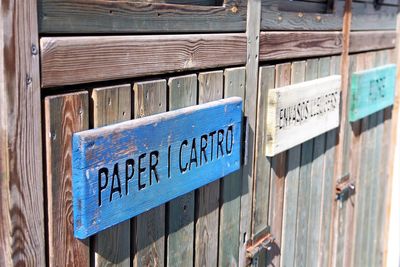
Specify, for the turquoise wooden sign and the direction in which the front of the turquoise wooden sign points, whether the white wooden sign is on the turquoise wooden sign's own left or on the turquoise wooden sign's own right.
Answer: on the turquoise wooden sign's own right

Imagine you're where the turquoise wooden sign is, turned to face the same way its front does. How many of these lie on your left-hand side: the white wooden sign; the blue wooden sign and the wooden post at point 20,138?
0

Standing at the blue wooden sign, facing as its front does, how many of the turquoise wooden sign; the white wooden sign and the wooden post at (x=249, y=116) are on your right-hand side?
0

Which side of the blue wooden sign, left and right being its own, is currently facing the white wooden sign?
left

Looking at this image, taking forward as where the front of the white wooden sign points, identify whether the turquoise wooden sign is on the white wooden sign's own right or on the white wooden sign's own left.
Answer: on the white wooden sign's own left

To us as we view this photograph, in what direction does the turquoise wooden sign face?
facing the viewer and to the right of the viewer

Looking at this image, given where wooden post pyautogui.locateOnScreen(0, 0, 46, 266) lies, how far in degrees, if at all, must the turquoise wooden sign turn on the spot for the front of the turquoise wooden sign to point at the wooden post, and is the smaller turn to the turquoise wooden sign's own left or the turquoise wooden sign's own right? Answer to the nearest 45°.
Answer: approximately 45° to the turquoise wooden sign's own right

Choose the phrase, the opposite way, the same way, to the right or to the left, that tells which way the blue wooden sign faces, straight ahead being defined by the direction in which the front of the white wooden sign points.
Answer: the same way

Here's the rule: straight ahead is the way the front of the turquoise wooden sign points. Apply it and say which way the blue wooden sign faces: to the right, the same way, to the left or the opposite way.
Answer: the same way

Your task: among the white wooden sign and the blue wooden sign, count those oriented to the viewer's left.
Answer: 0

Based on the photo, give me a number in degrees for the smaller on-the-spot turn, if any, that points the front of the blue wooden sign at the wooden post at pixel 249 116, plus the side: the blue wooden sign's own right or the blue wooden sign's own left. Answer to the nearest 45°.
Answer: approximately 90° to the blue wooden sign's own left

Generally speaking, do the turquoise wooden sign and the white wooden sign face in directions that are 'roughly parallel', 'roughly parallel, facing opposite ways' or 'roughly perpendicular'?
roughly parallel
